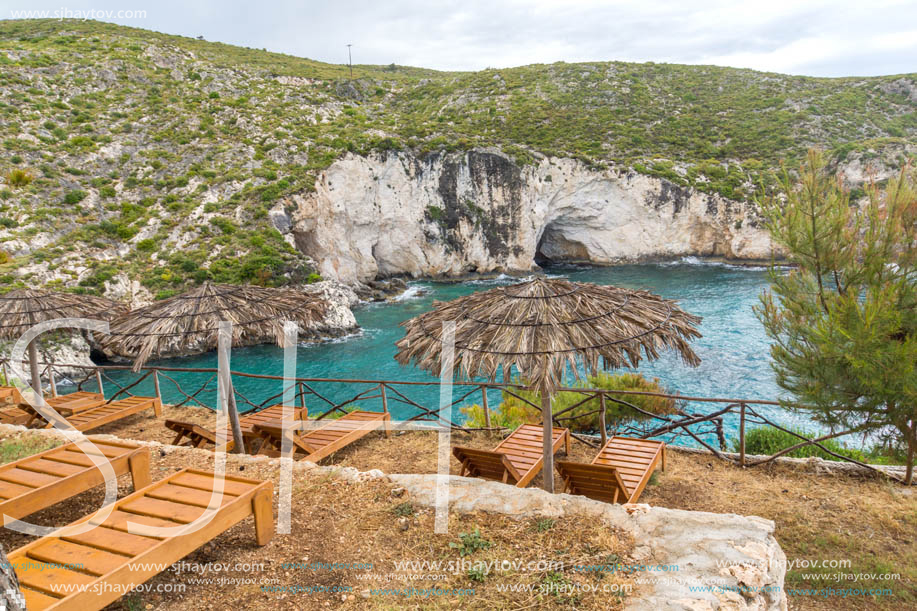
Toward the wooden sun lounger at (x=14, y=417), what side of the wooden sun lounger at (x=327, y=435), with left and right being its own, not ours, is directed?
left

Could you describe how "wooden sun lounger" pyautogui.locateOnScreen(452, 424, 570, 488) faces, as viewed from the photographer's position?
facing away from the viewer and to the right of the viewer

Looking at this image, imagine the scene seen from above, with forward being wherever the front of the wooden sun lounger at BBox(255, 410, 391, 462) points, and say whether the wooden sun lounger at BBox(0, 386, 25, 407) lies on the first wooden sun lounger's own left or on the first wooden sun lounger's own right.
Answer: on the first wooden sun lounger's own left

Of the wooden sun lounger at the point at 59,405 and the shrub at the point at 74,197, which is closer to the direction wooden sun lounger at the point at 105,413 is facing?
the shrub

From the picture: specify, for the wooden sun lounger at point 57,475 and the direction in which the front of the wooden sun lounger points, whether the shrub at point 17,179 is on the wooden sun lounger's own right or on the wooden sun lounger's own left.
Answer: on the wooden sun lounger's own left

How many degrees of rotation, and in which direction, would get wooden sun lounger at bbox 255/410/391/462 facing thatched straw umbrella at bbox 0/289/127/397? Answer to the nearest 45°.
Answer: approximately 90° to its left

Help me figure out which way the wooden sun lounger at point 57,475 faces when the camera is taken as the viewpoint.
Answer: facing away from the viewer and to the right of the viewer

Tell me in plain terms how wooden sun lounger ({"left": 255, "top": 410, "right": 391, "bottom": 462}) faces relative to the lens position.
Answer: facing away from the viewer and to the right of the viewer
